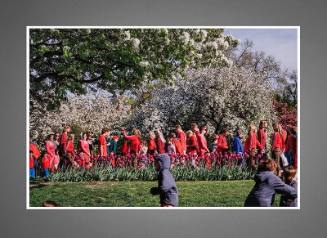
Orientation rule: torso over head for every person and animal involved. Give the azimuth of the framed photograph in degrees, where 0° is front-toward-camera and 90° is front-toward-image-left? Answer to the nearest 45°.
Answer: approximately 0°
